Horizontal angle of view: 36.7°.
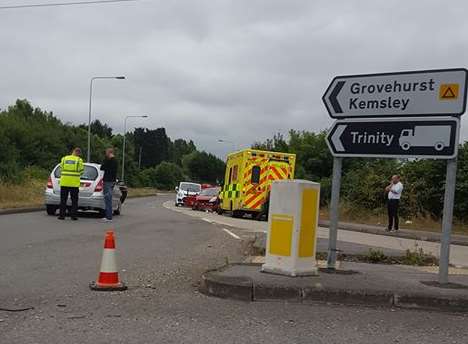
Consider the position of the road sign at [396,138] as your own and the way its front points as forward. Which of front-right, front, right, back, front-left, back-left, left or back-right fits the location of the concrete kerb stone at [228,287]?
front-right

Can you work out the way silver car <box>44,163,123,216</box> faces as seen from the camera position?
facing away from the viewer

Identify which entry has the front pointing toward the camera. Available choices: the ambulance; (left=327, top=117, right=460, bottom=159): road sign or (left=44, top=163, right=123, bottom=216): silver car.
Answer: the road sign

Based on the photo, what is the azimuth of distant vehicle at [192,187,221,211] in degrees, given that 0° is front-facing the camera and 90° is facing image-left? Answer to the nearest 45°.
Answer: approximately 45°

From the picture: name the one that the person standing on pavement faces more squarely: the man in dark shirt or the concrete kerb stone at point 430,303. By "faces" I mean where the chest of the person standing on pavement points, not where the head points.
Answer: the man in dark shirt

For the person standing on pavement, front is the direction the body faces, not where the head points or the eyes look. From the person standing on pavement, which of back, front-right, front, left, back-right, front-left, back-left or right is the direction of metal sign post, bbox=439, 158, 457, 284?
front-left

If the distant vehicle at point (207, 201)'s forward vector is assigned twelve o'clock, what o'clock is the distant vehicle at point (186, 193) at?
the distant vehicle at point (186, 193) is roughly at 4 o'clock from the distant vehicle at point (207, 201).

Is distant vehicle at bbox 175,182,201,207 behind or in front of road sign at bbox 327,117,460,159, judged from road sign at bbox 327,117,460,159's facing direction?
behind

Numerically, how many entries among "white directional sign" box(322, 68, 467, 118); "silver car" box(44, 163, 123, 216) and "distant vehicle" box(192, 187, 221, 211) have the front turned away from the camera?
1

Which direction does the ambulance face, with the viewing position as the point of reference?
facing away from the viewer and to the left of the viewer

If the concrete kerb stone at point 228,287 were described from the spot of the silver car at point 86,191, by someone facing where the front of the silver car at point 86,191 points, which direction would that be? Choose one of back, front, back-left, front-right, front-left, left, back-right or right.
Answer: back

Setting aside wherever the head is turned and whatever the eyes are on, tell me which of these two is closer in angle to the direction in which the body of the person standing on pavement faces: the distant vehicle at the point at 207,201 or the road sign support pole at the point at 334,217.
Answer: the road sign support pole

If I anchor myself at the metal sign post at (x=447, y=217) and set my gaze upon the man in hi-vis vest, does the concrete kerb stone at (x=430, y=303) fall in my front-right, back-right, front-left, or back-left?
back-left
